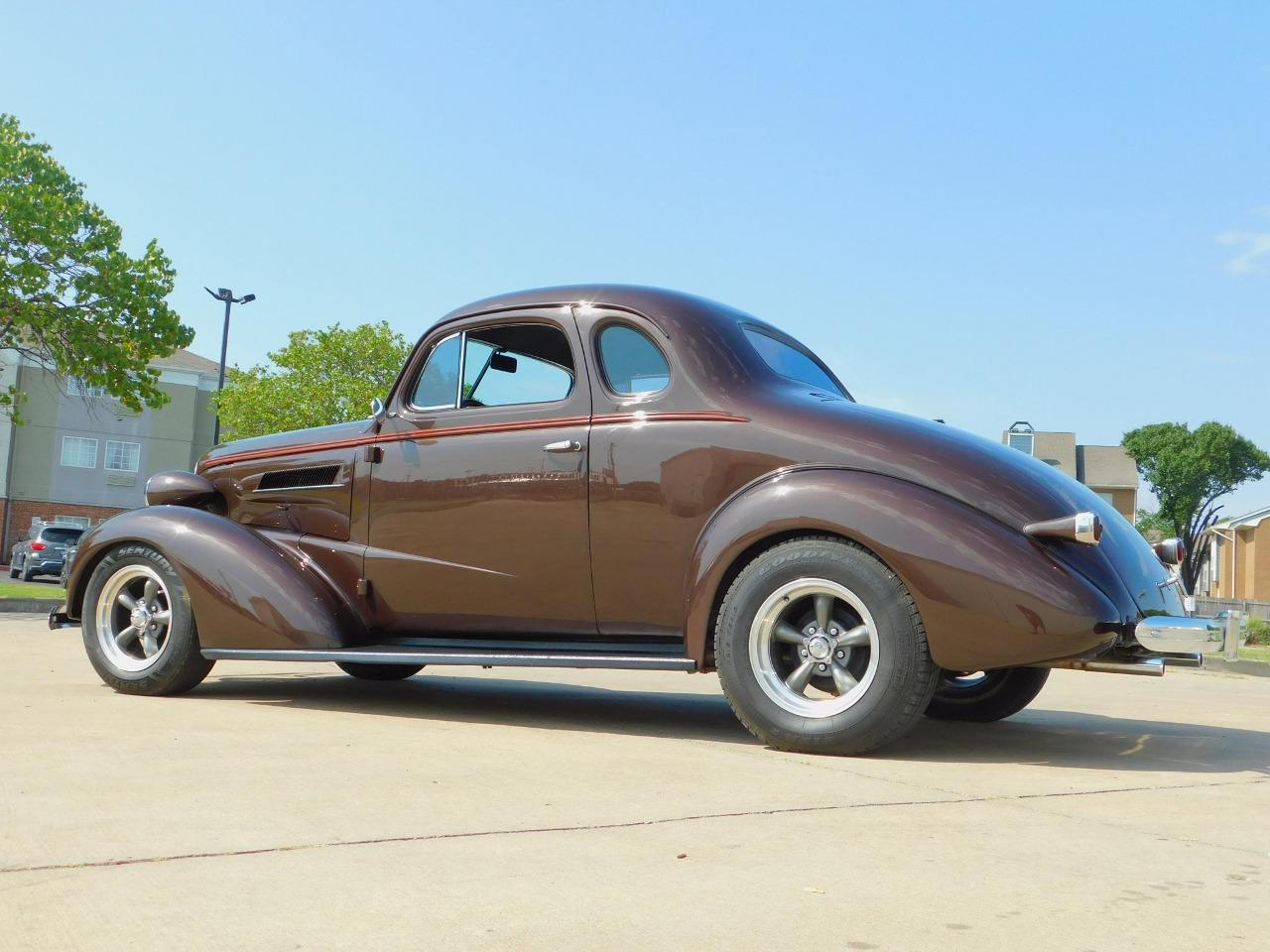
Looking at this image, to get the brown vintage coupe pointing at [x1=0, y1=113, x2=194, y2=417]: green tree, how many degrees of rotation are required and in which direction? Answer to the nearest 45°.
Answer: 0° — it already faces it

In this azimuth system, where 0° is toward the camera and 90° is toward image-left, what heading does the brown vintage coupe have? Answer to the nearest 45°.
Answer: approximately 135°

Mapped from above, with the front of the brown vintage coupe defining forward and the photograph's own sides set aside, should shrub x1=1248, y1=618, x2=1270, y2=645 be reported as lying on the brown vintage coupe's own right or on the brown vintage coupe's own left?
on the brown vintage coupe's own right

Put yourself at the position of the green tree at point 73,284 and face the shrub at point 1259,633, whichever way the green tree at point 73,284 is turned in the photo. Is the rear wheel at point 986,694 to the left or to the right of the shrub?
right

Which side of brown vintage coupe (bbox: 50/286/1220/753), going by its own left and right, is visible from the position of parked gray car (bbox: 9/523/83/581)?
front

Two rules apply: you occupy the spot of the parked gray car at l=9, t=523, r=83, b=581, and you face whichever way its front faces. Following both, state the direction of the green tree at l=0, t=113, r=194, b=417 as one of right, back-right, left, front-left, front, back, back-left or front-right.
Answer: back-left

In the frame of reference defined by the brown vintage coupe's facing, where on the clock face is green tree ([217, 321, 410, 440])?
The green tree is roughly at 1 o'clock from the brown vintage coupe.
